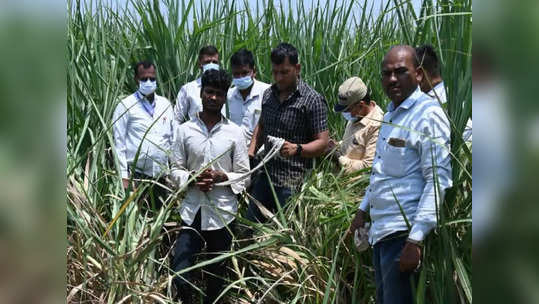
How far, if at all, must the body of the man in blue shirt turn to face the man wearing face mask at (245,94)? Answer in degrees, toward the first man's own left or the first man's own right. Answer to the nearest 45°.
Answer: approximately 90° to the first man's own right

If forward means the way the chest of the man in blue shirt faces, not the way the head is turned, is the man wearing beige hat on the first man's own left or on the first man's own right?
on the first man's own right

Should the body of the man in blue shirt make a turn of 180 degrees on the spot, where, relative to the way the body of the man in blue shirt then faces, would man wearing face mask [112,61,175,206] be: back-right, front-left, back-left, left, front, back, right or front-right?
left

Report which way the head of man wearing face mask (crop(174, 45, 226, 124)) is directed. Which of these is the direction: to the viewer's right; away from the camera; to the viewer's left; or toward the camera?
toward the camera

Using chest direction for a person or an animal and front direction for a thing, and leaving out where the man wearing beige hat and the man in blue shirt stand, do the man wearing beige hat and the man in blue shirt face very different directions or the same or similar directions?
same or similar directions

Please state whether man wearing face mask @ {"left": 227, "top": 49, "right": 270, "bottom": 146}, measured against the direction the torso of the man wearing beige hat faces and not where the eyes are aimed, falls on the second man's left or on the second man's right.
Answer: on the second man's right

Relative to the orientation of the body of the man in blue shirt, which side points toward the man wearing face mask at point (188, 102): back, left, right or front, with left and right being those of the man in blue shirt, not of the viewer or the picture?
right

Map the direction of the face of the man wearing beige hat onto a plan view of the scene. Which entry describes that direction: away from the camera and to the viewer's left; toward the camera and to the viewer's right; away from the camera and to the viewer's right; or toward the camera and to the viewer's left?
toward the camera and to the viewer's left

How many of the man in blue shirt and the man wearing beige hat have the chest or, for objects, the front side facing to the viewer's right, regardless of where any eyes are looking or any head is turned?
0

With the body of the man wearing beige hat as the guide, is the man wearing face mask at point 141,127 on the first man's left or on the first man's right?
on the first man's right

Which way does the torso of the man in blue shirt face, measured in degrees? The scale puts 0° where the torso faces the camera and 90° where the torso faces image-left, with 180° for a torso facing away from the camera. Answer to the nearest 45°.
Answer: approximately 45°

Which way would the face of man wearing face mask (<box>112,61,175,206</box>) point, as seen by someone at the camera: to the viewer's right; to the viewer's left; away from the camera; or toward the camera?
toward the camera
